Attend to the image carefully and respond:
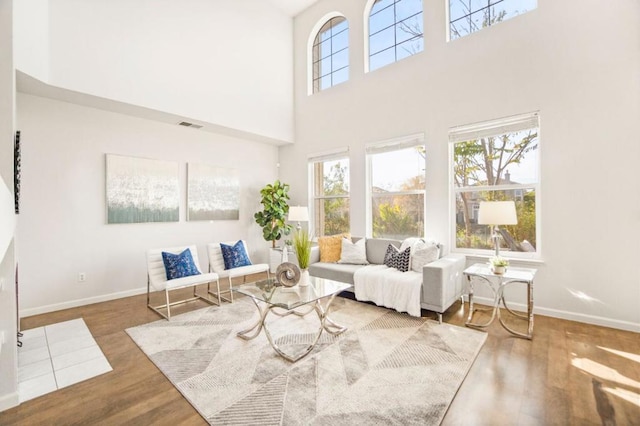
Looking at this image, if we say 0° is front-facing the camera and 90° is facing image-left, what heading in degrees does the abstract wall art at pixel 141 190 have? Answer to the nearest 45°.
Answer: approximately 315°

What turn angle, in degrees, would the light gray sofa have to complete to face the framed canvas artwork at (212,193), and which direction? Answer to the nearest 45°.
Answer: approximately 45° to its right

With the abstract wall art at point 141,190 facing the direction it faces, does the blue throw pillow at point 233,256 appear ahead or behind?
ahead

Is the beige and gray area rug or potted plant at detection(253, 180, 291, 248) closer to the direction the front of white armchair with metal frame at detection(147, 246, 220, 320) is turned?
the beige and gray area rug

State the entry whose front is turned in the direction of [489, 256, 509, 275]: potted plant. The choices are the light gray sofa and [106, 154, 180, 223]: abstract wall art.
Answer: the abstract wall art
